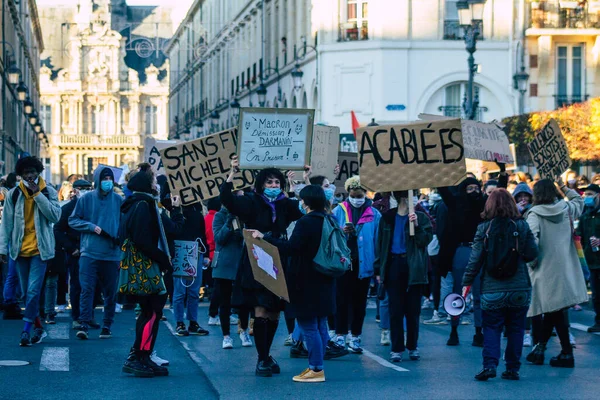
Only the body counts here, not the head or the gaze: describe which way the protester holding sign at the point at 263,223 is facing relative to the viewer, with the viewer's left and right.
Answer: facing the viewer

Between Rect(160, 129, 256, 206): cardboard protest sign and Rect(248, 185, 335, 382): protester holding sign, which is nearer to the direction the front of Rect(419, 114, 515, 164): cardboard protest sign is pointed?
the protester holding sign

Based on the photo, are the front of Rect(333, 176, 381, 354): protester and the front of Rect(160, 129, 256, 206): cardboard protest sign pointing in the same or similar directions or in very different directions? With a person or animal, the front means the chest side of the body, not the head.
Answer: same or similar directions

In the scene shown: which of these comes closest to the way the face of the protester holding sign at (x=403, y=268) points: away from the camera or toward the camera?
toward the camera

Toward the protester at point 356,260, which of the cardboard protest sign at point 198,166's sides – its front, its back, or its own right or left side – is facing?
left

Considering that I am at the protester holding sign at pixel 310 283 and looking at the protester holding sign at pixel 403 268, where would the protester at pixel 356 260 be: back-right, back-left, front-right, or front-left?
front-left

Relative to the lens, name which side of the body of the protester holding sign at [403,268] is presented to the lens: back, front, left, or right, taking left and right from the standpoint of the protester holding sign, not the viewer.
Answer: front

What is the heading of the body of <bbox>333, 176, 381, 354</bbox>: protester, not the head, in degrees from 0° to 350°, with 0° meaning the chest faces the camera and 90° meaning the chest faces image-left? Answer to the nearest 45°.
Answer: approximately 0°

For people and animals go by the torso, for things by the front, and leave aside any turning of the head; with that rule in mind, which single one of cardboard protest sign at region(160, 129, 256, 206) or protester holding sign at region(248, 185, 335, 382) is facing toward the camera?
the cardboard protest sign

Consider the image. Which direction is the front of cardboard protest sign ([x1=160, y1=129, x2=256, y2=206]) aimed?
toward the camera
